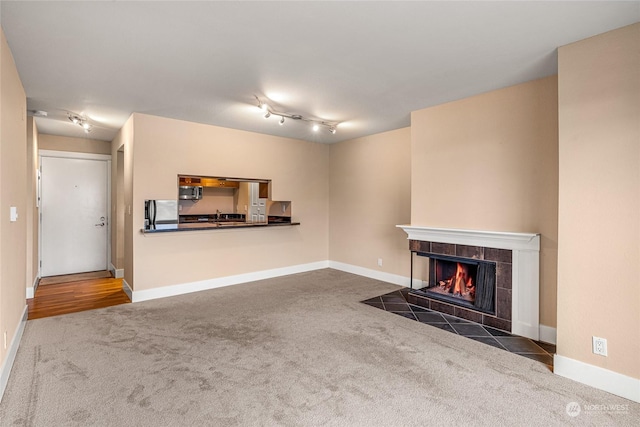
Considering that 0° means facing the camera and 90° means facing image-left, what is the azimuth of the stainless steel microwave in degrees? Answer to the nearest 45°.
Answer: approximately 0°

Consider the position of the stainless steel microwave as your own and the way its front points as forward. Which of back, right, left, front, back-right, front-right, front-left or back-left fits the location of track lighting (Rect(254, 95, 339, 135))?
front-left

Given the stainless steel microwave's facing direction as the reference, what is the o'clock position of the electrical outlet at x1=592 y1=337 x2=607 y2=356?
The electrical outlet is roughly at 11 o'clock from the stainless steel microwave.

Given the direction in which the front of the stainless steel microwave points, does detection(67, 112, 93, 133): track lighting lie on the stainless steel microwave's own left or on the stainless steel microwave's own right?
on the stainless steel microwave's own right

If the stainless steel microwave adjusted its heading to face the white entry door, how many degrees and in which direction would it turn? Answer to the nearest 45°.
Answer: approximately 135° to its right

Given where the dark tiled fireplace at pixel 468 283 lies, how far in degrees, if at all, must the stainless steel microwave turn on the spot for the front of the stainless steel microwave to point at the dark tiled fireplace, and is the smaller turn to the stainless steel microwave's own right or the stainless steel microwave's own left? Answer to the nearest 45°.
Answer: approximately 45° to the stainless steel microwave's own left

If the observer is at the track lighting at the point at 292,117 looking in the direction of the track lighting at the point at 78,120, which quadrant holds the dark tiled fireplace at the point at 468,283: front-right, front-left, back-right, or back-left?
back-left

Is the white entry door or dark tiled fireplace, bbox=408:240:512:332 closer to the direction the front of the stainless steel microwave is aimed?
the dark tiled fireplace
